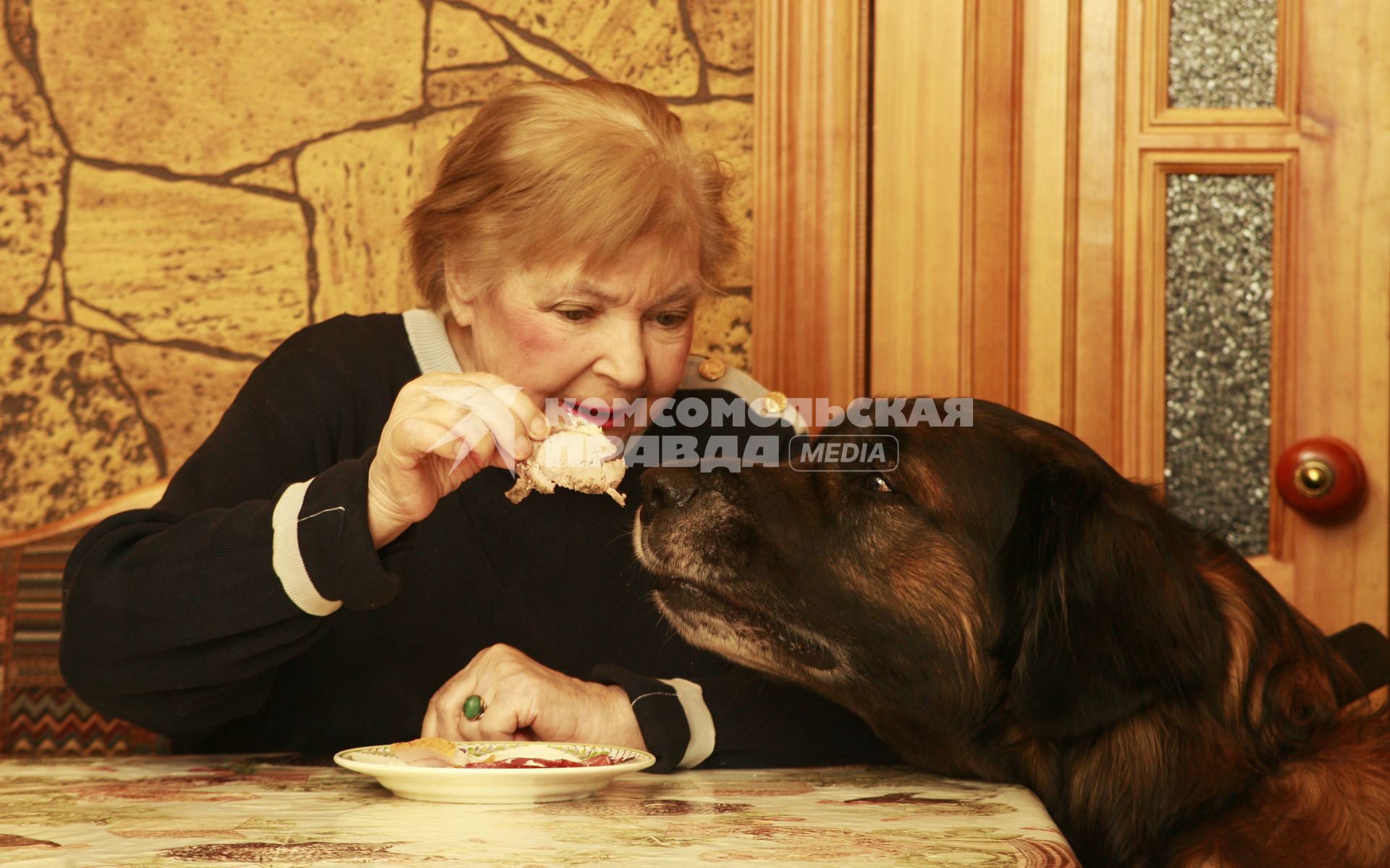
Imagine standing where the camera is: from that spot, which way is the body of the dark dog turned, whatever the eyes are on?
to the viewer's left
